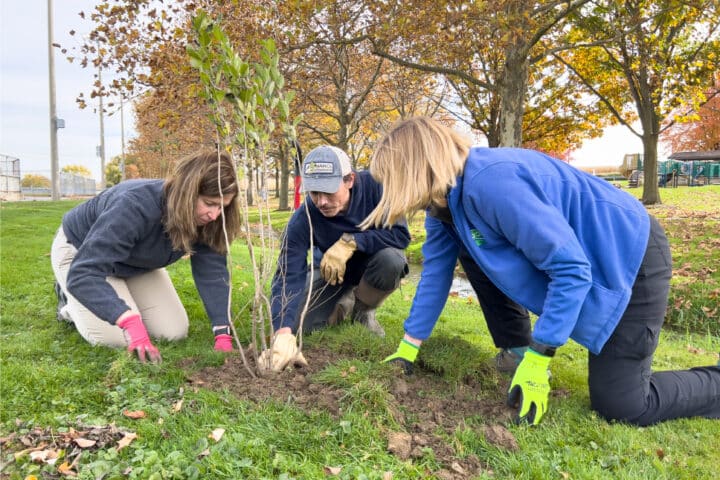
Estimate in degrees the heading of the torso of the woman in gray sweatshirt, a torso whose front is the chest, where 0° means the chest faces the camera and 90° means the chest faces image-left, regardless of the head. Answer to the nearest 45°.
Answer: approximately 315°

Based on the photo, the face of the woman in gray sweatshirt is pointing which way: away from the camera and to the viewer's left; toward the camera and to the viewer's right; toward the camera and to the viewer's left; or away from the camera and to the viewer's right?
toward the camera and to the viewer's right

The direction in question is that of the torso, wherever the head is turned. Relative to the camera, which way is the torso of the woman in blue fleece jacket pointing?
to the viewer's left

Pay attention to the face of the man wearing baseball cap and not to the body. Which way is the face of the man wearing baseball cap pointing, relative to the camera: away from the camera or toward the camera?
toward the camera

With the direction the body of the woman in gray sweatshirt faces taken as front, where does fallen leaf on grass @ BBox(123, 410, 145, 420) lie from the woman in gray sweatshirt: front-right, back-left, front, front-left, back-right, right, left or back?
front-right

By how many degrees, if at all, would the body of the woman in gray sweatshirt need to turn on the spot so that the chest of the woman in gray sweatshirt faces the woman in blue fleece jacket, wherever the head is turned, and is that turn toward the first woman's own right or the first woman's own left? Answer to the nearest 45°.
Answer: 0° — they already face them

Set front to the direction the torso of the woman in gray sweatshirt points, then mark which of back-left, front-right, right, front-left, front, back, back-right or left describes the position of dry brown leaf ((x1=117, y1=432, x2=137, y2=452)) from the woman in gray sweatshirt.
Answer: front-right

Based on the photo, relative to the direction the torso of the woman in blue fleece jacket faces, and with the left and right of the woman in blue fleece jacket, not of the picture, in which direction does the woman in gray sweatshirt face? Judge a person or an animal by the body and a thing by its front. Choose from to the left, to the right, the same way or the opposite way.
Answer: the opposite way

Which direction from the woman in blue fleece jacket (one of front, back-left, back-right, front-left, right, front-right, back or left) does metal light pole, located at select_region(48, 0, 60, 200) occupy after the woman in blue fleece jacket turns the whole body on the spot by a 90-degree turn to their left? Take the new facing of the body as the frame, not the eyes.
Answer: back-right

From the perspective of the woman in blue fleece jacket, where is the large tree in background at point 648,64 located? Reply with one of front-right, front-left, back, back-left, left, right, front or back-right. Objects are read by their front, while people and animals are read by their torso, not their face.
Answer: right

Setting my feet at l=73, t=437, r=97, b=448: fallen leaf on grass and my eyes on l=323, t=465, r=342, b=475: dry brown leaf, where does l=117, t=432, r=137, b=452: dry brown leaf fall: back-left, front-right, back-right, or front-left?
front-left

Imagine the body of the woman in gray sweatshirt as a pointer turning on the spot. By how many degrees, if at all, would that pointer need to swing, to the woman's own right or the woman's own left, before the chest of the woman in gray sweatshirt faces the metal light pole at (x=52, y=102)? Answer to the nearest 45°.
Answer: approximately 135° to the woman's own left
